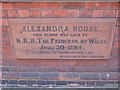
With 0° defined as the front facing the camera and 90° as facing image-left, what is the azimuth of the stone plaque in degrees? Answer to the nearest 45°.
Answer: approximately 0°
